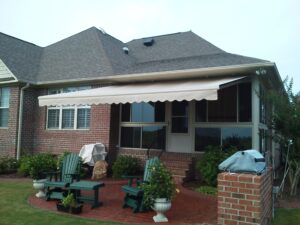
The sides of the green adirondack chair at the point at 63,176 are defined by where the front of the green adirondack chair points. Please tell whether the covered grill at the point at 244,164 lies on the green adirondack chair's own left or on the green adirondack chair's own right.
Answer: on the green adirondack chair's own left

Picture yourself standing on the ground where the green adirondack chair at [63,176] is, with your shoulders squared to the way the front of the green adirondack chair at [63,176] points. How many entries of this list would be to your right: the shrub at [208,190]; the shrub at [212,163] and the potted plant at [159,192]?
0

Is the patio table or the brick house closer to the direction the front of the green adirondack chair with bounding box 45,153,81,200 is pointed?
the patio table

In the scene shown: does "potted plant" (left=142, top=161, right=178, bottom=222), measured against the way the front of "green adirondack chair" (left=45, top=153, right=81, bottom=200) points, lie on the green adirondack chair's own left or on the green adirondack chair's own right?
on the green adirondack chair's own left

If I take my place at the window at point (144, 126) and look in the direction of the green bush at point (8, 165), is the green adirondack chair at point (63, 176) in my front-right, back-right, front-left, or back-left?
front-left

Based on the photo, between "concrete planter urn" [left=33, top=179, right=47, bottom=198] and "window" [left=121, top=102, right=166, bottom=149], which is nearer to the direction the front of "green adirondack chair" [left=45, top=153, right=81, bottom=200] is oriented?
the concrete planter urn

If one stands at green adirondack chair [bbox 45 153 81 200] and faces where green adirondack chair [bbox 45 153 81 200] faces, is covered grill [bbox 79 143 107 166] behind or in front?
behind

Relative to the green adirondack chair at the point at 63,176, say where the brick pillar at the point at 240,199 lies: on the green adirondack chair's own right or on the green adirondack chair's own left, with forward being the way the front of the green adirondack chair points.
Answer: on the green adirondack chair's own left
